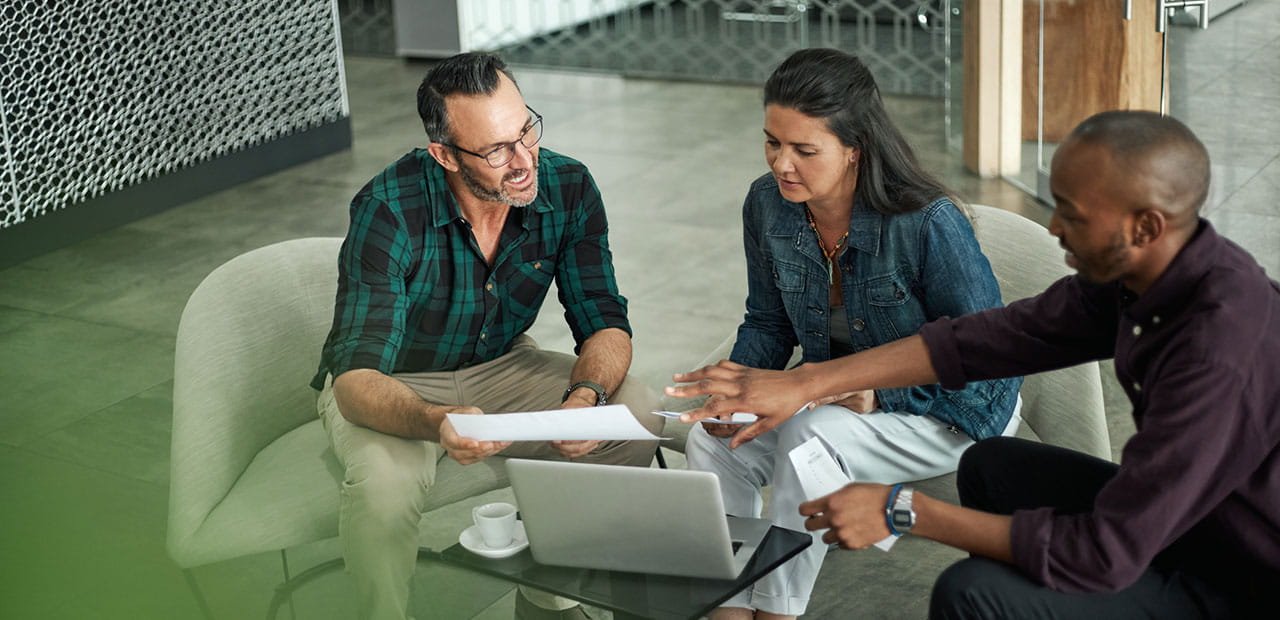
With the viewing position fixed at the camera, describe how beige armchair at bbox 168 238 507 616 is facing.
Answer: facing the viewer and to the right of the viewer

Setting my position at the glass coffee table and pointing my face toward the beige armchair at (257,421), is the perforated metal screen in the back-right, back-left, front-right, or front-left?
front-right

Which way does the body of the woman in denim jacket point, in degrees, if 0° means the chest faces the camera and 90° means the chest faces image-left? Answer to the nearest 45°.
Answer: approximately 45°

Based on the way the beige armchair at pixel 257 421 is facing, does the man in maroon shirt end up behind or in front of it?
in front

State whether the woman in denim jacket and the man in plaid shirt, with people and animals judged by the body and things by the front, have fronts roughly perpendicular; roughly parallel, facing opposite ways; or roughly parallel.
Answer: roughly perpendicular

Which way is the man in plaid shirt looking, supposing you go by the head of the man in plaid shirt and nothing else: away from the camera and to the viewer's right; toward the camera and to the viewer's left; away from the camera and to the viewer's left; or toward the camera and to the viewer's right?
toward the camera and to the viewer's right

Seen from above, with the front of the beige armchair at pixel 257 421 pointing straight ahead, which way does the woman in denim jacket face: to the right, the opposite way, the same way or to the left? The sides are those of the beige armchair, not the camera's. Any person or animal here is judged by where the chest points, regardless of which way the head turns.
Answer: to the right

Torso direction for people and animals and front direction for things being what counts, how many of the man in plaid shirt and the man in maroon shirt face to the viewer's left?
1

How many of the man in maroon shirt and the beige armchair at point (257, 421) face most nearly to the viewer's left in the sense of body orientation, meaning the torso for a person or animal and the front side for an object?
1

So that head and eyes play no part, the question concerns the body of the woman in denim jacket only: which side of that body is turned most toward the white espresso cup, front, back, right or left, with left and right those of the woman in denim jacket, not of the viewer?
front

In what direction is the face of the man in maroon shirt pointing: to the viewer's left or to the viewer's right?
to the viewer's left

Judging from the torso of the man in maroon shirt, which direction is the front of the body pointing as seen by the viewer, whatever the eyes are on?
to the viewer's left

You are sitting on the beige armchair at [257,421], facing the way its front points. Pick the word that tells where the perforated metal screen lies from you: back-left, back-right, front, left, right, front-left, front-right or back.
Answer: back-left

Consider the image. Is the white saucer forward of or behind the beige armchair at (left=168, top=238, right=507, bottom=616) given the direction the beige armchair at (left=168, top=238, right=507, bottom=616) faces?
forward
